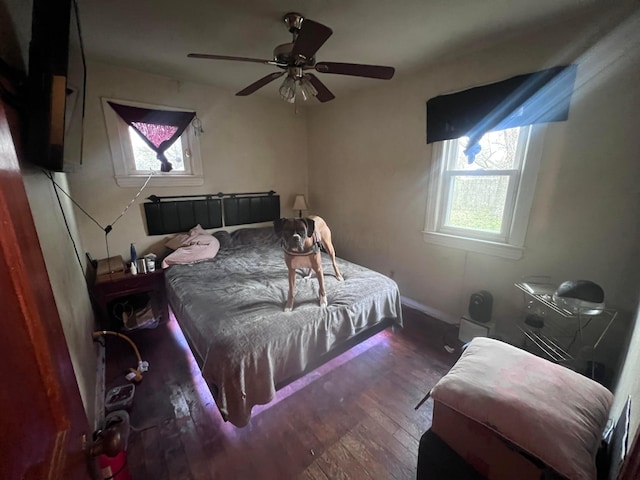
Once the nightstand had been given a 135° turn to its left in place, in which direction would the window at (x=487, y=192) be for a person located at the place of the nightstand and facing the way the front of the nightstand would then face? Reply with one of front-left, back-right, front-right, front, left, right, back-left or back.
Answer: right

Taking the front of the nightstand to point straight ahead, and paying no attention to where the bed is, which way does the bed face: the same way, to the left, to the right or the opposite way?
the same way

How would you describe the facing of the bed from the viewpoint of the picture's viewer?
facing the viewer and to the right of the viewer

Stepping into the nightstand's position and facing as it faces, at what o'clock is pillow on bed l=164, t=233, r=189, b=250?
The pillow on bed is roughly at 8 o'clock from the nightstand.

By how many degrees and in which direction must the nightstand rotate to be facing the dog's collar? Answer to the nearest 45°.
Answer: approximately 45° to its left

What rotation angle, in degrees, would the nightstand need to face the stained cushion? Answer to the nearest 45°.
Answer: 0° — it already faces it

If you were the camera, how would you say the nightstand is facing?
facing the viewer

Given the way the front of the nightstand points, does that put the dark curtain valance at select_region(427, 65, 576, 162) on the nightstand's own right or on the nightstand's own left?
on the nightstand's own left

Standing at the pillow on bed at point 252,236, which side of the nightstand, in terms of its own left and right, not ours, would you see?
left

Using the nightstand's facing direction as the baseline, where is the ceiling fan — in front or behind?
in front

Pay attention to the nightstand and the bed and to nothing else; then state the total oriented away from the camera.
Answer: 0

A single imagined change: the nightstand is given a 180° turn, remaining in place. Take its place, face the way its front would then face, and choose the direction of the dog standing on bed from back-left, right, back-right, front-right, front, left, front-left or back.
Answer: back-right

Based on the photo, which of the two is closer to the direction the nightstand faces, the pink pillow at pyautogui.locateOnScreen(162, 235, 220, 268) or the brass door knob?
the brass door knob
